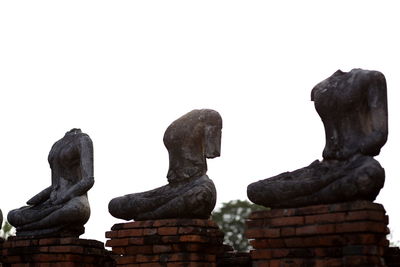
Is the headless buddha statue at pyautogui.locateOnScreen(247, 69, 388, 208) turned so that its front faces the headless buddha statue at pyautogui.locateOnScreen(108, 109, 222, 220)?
no

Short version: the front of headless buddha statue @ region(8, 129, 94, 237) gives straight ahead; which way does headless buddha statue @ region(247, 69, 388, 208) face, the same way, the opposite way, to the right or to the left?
the same way

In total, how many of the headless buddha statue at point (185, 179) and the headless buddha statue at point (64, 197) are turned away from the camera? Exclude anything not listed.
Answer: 0

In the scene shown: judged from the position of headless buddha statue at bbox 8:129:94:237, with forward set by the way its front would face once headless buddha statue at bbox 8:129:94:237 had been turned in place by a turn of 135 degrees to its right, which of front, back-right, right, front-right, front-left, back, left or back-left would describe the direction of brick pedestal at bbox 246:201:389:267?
back-right

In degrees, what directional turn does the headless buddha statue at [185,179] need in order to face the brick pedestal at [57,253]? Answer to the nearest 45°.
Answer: approximately 90° to its right

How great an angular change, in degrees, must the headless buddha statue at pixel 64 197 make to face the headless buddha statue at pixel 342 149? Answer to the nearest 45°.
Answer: approximately 90° to its left

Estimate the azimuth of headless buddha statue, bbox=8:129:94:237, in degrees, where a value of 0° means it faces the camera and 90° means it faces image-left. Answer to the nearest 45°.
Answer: approximately 45°

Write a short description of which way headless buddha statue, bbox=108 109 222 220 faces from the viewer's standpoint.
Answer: facing the viewer and to the left of the viewer

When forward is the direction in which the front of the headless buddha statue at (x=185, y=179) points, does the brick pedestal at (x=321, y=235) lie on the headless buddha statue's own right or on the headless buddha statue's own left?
on the headless buddha statue's own left

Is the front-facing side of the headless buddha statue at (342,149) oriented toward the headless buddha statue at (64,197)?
no

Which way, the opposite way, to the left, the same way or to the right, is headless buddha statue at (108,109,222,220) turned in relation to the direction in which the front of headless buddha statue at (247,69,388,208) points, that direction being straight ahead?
the same way

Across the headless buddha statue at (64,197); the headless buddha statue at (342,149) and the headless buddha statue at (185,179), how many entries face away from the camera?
0

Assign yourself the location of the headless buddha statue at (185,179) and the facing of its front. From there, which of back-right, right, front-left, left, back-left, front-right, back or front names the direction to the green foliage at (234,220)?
back-right

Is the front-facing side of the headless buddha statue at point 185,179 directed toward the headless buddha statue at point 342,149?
no
